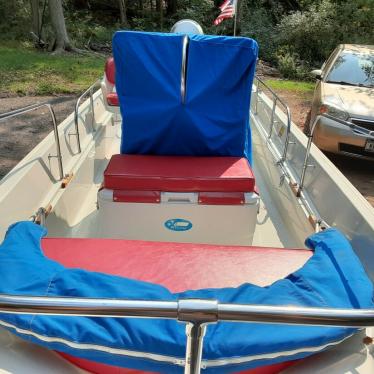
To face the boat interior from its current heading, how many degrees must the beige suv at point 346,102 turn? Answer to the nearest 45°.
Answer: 0° — it already faces it

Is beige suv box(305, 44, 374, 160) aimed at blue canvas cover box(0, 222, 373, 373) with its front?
yes

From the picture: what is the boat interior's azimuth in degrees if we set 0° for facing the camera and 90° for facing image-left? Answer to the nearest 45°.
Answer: approximately 0°

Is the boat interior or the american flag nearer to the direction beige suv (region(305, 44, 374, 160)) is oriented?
the boat interior

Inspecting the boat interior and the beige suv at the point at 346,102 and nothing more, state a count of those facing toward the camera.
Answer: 2

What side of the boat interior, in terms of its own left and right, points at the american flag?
back
